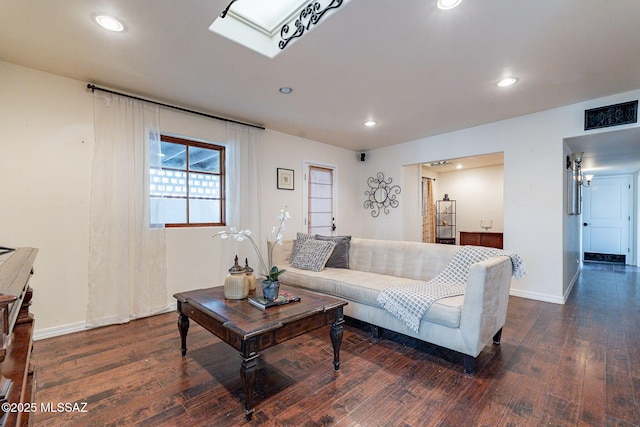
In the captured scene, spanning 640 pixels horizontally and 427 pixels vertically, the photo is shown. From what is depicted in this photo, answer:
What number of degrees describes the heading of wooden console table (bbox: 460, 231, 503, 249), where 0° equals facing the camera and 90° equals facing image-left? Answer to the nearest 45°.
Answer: approximately 45°

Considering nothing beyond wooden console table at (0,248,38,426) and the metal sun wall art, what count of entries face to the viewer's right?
1

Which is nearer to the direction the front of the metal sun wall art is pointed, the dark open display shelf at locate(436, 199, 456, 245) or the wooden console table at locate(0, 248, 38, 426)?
the wooden console table

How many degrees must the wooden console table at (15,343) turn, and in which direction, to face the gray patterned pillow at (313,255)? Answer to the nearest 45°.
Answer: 0° — it already faces it

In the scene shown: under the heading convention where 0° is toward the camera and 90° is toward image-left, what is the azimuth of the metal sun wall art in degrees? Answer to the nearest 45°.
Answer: approximately 45°

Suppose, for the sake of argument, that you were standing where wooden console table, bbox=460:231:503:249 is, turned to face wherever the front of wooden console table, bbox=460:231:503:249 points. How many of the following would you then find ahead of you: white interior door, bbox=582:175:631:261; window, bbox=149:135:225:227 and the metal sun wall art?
2

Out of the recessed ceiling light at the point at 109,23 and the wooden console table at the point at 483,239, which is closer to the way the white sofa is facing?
the recessed ceiling light

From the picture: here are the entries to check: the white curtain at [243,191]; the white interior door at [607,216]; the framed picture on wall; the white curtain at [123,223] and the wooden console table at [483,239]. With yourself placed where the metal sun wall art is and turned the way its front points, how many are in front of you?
3

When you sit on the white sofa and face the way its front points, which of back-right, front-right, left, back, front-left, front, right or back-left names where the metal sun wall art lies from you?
back-right

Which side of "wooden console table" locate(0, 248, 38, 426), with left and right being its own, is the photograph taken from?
right

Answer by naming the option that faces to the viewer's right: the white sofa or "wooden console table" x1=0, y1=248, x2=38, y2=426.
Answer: the wooden console table
